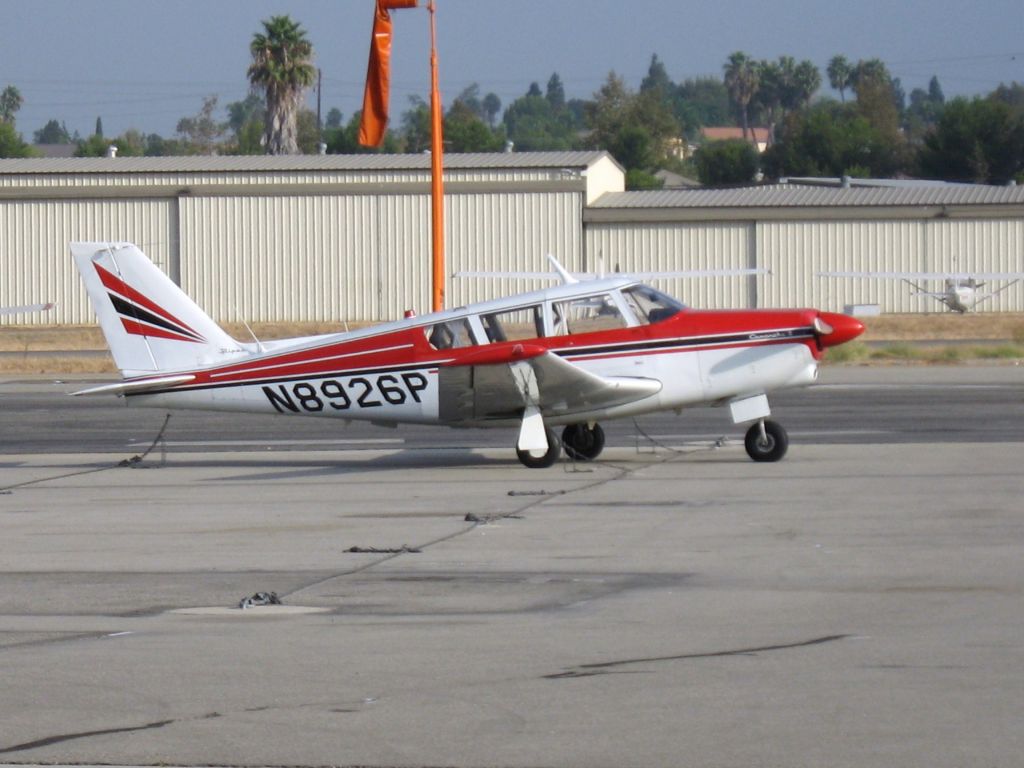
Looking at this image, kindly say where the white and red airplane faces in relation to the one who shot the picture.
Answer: facing to the right of the viewer

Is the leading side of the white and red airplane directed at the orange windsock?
no
